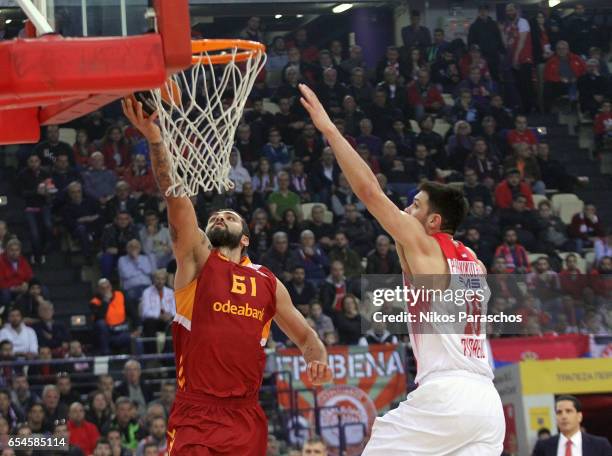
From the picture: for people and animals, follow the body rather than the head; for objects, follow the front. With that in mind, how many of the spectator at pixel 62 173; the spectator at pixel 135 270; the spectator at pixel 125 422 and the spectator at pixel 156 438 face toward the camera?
4

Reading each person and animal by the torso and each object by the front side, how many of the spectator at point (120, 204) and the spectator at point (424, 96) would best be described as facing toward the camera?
2

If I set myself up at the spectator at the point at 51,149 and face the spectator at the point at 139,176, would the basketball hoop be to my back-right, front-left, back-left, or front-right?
front-right

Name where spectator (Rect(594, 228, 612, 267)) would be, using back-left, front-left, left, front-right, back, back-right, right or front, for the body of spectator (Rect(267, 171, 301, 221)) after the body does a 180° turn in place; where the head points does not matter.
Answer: right

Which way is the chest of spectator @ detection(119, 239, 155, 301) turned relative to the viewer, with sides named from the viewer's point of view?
facing the viewer

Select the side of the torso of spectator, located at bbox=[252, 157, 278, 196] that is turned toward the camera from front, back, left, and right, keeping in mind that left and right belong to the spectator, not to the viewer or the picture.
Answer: front

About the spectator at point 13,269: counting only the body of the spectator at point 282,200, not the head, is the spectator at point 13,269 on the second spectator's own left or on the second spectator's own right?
on the second spectator's own right

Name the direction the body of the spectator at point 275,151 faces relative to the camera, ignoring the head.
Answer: toward the camera

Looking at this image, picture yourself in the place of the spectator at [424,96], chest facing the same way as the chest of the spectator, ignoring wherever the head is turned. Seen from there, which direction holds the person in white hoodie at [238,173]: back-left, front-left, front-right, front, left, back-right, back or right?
front-right

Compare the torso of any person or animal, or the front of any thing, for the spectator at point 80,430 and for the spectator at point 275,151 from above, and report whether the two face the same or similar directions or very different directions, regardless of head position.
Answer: same or similar directions

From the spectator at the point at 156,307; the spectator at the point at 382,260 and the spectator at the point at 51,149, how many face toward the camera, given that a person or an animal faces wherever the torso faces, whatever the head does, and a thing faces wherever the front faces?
3

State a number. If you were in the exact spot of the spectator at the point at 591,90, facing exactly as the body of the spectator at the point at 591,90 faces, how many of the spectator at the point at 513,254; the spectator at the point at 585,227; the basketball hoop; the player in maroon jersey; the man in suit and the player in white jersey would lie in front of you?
6

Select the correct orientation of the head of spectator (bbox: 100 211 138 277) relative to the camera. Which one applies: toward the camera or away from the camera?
toward the camera

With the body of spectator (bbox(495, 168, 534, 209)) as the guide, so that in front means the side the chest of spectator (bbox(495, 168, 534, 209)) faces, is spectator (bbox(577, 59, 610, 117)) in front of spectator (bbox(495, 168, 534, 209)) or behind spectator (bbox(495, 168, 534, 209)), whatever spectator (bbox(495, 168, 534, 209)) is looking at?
behind

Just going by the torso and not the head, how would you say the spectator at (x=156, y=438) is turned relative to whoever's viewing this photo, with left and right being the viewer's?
facing the viewer

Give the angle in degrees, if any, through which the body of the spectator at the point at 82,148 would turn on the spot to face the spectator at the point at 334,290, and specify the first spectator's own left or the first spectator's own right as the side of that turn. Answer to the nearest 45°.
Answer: approximately 45° to the first spectator's own left

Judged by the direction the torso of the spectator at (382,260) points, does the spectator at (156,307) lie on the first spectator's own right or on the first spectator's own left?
on the first spectator's own right

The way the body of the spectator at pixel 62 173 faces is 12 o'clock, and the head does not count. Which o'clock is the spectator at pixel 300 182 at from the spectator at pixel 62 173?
the spectator at pixel 300 182 is roughly at 9 o'clock from the spectator at pixel 62 173.

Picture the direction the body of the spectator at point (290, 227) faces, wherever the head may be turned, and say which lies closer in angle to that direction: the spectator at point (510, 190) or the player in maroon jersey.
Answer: the player in maroon jersey
